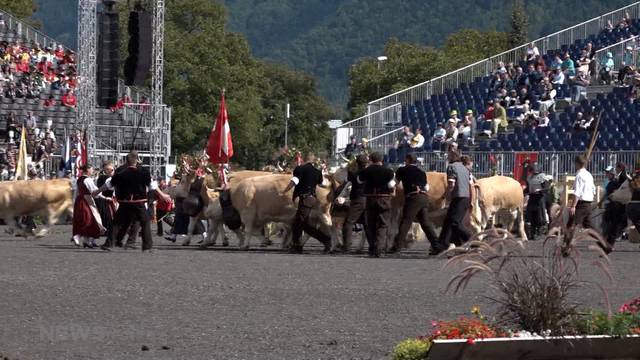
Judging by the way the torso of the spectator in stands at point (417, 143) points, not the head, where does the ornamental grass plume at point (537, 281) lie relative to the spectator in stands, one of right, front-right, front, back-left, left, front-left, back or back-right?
front-left

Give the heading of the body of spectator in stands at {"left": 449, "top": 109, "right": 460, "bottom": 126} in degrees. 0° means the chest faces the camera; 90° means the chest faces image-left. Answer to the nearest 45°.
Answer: approximately 45°

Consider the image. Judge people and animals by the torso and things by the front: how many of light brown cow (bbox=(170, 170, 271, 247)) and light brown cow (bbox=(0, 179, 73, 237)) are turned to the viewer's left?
2

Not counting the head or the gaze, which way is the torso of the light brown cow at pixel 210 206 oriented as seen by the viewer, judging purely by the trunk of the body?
to the viewer's left

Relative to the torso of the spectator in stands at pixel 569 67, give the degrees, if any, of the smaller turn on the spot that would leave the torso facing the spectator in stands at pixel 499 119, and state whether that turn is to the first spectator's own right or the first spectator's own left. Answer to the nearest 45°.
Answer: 0° — they already face them

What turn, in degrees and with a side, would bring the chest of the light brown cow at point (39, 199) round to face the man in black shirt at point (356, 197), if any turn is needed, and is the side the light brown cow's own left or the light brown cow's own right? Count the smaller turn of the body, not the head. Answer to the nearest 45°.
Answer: approximately 135° to the light brown cow's own left

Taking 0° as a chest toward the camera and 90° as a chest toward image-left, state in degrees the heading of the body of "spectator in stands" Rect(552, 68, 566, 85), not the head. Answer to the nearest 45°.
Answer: approximately 45°
